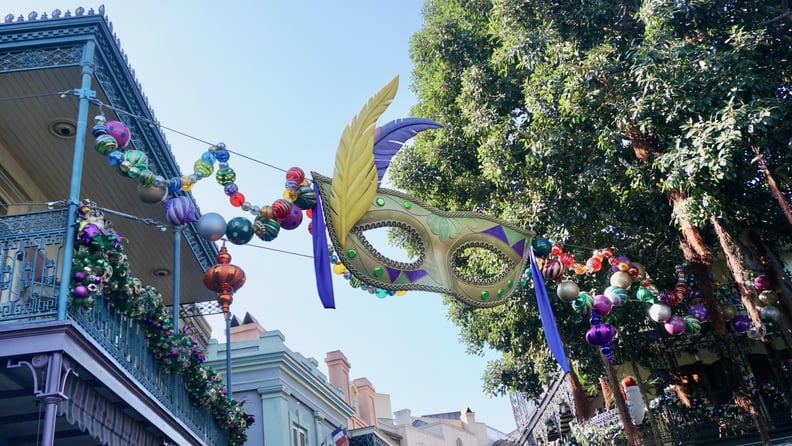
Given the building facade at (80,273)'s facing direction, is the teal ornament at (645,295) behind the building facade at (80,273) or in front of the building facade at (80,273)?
in front

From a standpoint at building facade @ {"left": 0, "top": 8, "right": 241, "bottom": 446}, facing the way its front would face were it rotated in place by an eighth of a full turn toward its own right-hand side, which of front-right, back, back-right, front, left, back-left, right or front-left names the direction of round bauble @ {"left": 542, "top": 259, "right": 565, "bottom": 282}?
left

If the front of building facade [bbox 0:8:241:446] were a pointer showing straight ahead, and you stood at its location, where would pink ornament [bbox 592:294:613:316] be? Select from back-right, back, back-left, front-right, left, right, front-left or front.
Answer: front-left

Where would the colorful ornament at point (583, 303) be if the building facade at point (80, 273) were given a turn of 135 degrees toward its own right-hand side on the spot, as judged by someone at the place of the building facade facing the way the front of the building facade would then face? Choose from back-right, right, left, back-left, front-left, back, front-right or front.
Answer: back

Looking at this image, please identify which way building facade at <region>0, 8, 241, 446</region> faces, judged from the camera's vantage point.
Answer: facing the viewer and to the right of the viewer

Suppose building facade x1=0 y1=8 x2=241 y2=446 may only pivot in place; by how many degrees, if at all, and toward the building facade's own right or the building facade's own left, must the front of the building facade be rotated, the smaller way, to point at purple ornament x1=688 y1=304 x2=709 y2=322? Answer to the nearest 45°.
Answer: approximately 45° to the building facade's own left

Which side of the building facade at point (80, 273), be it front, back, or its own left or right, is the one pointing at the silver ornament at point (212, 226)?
front

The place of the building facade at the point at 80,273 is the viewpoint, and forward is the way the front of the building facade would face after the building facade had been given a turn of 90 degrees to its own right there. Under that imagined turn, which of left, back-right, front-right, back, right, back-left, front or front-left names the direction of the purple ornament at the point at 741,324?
back-left

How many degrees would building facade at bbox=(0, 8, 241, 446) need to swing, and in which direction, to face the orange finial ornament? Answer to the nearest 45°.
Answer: approximately 45° to its left

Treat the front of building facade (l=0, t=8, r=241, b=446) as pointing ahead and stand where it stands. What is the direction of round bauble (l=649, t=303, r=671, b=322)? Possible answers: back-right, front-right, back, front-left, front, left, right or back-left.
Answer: front-left

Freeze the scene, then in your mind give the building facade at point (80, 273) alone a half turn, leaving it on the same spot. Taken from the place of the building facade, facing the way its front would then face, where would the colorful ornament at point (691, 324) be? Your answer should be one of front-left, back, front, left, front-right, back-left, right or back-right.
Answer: back-right
